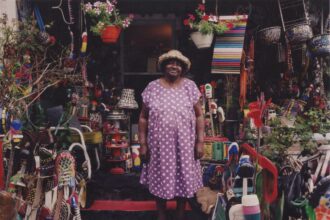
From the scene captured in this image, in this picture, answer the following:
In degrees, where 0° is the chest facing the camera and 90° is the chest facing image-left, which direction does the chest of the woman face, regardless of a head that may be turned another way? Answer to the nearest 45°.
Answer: approximately 0°

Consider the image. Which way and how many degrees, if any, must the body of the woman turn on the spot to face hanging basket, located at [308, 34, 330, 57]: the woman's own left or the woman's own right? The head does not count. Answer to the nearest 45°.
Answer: approximately 135° to the woman's own left

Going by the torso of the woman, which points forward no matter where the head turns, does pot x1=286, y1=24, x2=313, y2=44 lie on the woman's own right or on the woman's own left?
on the woman's own left

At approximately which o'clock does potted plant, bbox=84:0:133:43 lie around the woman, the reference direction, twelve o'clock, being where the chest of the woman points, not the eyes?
The potted plant is roughly at 5 o'clock from the woman.

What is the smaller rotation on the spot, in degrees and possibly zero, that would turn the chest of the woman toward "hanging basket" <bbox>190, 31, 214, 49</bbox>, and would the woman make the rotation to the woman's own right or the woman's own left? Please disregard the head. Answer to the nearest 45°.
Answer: approximately 180°

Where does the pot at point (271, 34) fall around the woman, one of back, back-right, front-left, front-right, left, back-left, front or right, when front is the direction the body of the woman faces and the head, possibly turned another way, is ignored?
back-left

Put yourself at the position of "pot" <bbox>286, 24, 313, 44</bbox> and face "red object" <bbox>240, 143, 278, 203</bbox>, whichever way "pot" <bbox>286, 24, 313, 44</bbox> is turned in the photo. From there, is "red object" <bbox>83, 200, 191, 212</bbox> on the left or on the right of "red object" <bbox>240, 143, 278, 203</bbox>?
right

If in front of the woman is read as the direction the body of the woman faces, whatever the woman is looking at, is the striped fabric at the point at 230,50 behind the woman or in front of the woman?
behind

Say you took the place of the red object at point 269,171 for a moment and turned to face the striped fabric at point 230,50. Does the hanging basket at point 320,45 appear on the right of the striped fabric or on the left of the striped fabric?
right

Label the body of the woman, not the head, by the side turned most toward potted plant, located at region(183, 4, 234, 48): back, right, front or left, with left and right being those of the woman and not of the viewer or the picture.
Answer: back
